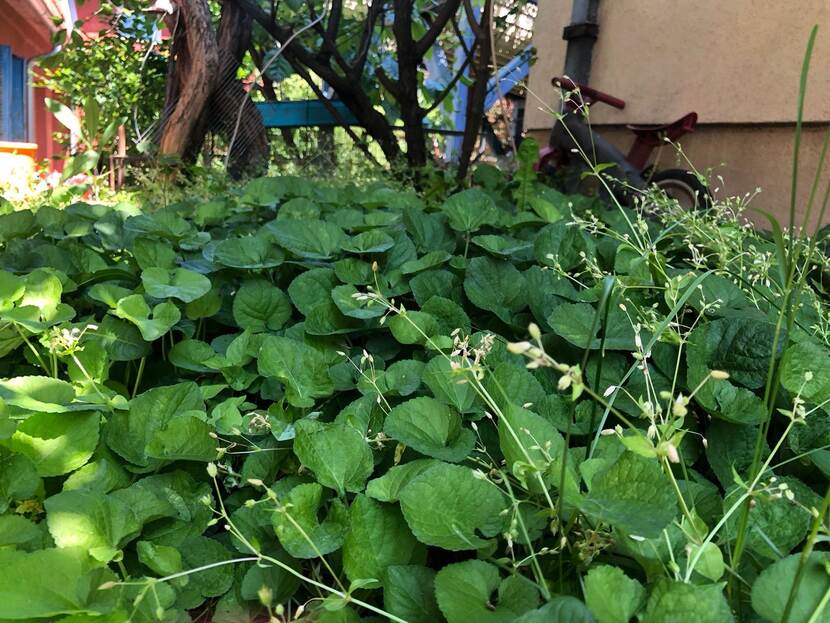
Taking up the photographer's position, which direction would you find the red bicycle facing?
facing the viewer and to the left of the viewer

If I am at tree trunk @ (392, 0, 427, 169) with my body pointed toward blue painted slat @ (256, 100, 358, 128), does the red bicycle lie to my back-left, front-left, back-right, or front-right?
back-right

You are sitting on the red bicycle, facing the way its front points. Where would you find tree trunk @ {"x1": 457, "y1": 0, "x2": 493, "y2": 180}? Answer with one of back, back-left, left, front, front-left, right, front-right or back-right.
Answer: front

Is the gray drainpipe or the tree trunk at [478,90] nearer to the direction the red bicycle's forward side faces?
the tree trunk
